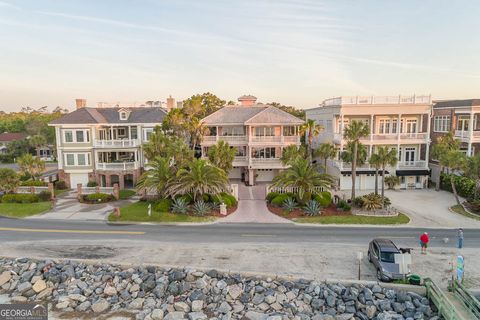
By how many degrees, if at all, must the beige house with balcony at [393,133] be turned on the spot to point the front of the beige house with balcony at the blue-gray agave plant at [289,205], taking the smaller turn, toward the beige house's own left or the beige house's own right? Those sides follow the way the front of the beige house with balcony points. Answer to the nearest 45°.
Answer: approximately 45° to the beige house's own right

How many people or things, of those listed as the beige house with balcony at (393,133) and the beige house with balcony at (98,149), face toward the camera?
2

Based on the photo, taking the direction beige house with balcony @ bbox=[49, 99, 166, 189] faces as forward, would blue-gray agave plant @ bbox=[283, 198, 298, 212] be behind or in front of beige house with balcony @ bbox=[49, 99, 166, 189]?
in front

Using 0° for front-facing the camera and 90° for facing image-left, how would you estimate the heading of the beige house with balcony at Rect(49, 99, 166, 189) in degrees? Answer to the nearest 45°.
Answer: approximately 0°

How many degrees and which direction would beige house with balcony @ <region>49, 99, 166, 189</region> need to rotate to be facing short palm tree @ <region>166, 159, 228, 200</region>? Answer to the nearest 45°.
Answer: approximately 45° to its left

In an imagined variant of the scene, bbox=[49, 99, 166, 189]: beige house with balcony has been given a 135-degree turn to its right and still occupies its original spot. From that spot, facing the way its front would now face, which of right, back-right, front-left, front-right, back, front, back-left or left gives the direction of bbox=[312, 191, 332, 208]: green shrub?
back

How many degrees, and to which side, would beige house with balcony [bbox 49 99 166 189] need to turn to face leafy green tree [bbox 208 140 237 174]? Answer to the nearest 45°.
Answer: approximately 45° to its left

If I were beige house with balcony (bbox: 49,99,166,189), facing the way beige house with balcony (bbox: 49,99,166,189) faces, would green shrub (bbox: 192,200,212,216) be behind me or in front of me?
in front

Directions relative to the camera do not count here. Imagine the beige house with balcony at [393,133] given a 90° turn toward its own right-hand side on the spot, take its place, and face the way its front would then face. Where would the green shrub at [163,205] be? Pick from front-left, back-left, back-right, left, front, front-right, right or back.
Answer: front-left

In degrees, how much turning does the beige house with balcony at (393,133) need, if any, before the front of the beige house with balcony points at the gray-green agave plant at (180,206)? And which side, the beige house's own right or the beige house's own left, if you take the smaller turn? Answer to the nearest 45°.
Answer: approximately 45° to the beige house's own right

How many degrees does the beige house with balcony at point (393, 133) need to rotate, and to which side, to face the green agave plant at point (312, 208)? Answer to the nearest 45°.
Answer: approximately 45° to its right

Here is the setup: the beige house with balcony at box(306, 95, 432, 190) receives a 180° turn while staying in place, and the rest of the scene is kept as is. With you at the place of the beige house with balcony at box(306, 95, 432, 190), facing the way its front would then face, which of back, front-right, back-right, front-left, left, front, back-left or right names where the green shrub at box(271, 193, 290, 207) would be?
back-left

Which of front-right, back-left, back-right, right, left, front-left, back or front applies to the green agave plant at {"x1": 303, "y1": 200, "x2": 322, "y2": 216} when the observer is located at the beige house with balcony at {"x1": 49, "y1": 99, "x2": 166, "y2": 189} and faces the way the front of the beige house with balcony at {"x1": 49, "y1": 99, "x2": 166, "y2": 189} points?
front-left

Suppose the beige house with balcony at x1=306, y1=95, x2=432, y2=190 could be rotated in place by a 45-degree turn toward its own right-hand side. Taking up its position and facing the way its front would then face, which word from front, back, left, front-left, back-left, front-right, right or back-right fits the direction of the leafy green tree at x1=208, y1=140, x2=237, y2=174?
front

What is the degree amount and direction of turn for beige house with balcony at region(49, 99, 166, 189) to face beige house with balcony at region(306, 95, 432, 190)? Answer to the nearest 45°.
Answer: approximately 45° to its left
